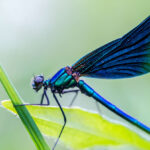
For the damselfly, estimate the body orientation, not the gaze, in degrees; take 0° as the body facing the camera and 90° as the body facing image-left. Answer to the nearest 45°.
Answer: approximately 90°

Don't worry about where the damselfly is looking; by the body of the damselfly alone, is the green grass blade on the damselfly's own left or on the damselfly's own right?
on the damselfly's own left
